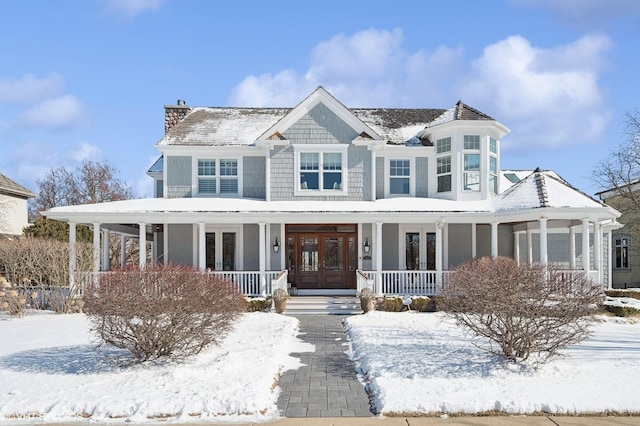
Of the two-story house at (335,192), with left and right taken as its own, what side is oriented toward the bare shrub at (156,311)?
front

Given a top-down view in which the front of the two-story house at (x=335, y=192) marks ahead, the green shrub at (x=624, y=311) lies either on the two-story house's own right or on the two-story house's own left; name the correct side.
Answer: on the two-story house's own left

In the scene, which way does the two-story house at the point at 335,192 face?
toward the camera

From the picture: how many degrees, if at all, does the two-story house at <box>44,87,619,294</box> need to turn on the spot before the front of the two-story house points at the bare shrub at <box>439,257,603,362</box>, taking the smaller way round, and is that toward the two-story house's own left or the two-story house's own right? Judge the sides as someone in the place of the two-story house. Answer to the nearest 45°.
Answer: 0° — it already faces it

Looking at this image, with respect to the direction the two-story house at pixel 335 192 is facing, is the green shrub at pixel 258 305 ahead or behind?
ahead
